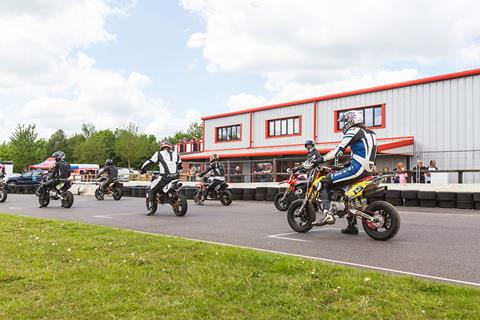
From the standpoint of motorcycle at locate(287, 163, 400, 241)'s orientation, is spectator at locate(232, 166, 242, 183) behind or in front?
in front

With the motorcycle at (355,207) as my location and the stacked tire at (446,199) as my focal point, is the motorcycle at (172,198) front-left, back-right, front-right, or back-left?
front-left

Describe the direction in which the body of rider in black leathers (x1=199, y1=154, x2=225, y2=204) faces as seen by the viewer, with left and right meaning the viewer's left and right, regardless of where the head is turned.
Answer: facing to the left of the viewer

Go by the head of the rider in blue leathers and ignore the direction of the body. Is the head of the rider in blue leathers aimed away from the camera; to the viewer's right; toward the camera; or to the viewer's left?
to the viewer's left

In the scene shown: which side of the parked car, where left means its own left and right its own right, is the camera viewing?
left

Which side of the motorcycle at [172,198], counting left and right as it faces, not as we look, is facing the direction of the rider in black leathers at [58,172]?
front

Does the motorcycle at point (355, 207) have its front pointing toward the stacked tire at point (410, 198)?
no
